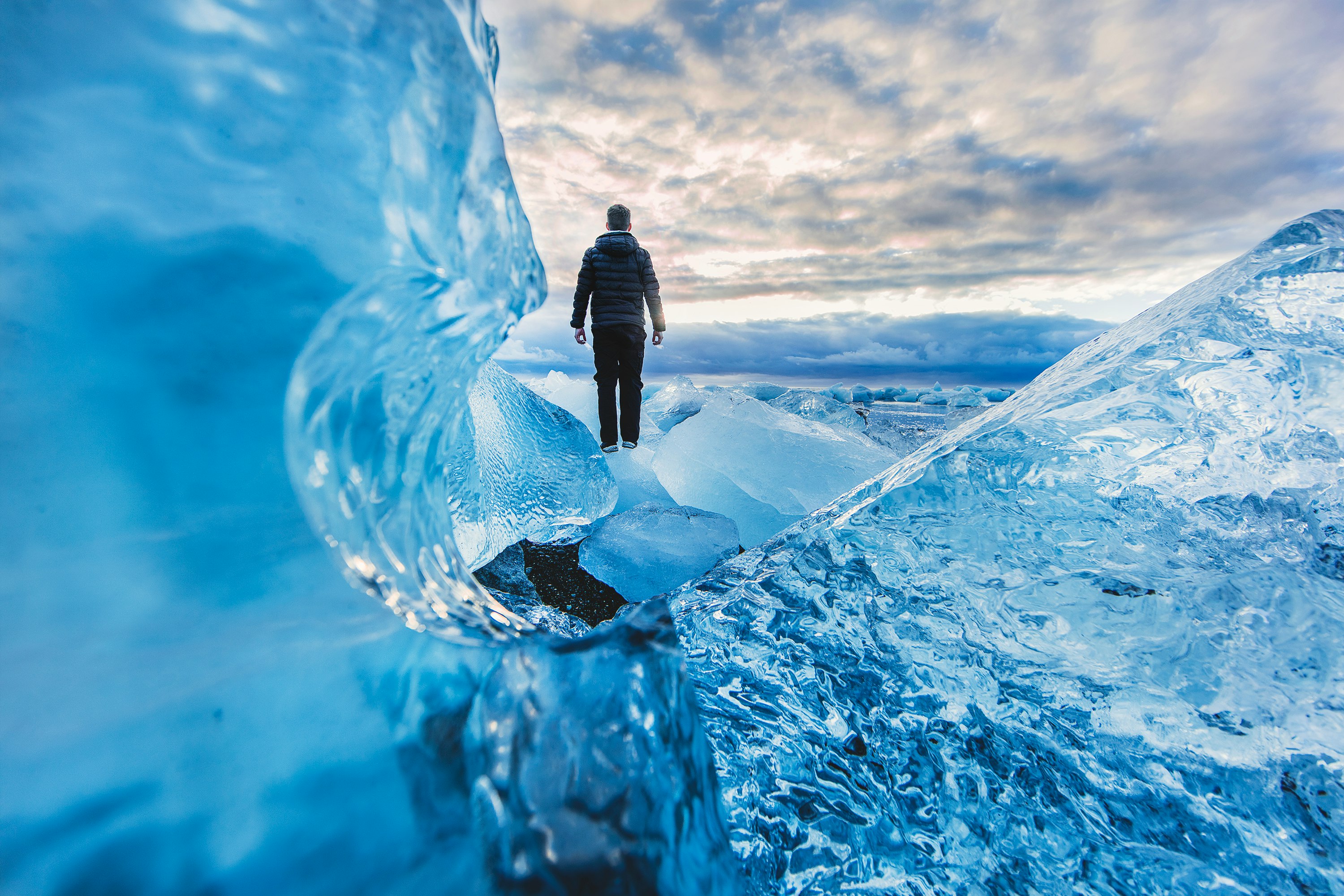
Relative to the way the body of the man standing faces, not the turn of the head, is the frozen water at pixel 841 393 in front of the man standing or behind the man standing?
in front

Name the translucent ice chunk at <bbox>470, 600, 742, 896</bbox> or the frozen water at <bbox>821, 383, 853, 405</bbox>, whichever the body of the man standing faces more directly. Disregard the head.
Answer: the frozen water

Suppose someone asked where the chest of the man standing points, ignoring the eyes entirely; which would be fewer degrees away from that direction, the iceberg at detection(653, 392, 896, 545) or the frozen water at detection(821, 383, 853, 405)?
the frozen water

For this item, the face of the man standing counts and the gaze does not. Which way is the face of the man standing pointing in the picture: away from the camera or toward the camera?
away from the camera

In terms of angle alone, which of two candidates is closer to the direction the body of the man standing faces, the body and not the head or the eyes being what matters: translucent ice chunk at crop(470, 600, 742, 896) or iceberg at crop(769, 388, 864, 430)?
the iceberg

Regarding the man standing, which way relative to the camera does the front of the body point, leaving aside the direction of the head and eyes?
away from the camera

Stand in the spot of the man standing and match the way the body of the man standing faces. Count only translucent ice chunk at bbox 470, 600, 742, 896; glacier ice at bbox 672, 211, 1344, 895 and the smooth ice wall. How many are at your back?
3

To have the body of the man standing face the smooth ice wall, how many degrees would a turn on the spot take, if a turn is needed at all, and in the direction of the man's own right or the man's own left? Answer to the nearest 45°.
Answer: approximately 180°

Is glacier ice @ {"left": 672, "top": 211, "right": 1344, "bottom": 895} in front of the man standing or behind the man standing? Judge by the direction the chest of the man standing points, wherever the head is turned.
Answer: behind

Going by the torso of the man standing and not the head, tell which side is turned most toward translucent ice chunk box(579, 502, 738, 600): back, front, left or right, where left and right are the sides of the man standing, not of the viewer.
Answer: back

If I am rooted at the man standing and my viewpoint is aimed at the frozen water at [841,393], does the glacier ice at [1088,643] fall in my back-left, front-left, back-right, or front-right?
back-right

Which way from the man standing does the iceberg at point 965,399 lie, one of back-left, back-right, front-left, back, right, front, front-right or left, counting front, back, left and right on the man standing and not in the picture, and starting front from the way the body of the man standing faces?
front-right

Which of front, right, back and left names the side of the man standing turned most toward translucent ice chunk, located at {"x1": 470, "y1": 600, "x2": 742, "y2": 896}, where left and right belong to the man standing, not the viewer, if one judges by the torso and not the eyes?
back

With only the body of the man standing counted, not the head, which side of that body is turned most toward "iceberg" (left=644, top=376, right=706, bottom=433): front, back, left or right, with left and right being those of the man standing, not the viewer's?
front

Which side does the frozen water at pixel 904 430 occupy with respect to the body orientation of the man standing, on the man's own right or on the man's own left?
on the man's own right

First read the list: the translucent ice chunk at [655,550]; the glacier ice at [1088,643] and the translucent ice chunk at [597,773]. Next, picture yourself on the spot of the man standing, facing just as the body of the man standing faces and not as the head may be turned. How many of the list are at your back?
3
